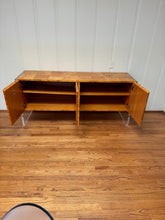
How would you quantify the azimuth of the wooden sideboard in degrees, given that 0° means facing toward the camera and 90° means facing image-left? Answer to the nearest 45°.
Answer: approximately 0°
